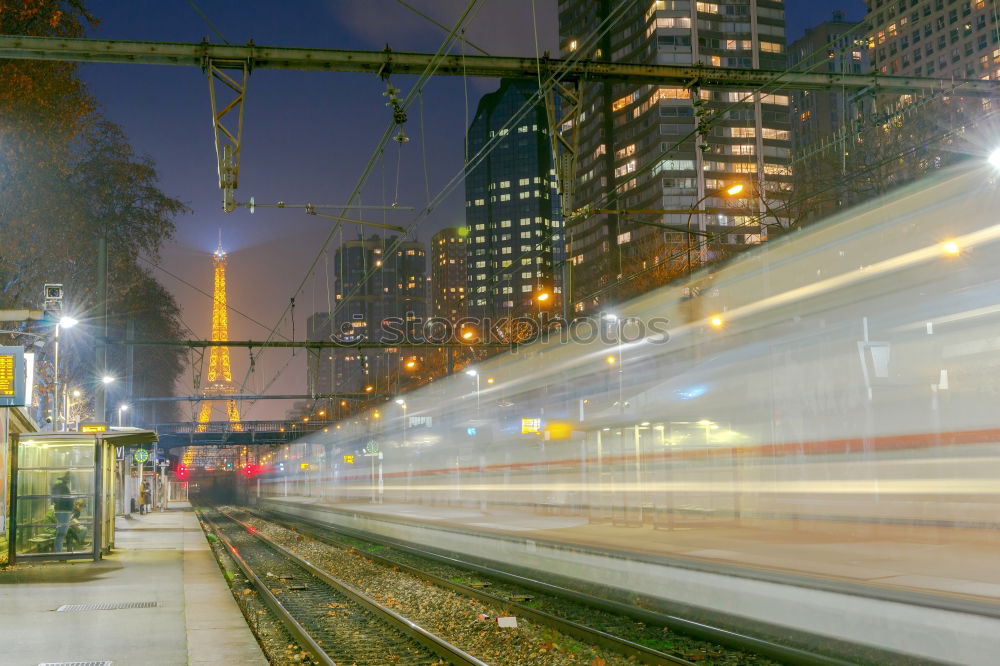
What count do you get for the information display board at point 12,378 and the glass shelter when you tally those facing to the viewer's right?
1

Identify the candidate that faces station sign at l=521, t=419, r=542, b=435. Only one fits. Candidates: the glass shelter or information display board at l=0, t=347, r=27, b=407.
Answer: the glass shelter

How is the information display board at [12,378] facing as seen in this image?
toward the camera

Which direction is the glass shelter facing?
to the viewer's right

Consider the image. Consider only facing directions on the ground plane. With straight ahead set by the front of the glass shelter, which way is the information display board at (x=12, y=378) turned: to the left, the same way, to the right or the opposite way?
to the right

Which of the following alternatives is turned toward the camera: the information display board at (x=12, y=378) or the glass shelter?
the information display board

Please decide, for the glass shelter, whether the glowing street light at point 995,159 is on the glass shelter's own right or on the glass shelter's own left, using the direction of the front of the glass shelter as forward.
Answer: on the glass shelter's own right

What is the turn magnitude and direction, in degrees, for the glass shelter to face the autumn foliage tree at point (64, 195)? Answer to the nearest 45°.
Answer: approximately 90° to its left

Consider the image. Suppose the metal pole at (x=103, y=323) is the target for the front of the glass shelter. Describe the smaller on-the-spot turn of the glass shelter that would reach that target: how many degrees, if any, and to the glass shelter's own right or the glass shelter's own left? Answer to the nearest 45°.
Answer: approximately 90° to the glass shelter's own left

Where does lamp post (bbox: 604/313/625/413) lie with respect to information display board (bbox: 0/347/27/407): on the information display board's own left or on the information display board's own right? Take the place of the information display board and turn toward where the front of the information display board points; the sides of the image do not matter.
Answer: on the information display board's own left

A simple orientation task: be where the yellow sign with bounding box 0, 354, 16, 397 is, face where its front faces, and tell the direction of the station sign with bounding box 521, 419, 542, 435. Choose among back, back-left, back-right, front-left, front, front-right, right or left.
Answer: left

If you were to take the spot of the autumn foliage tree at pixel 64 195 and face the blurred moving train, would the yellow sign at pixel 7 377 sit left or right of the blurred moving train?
right
